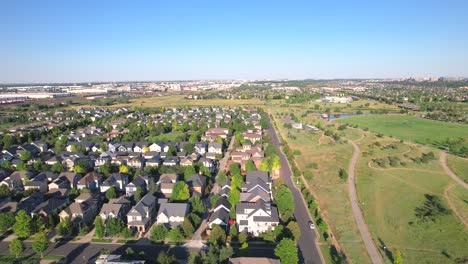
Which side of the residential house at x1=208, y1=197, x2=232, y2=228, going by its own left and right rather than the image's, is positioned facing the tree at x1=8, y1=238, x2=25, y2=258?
right

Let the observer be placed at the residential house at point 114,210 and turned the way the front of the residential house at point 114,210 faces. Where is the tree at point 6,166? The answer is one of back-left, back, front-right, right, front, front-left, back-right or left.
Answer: back-right

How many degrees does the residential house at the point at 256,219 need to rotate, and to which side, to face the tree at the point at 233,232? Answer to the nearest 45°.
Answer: approximately 45° to its right

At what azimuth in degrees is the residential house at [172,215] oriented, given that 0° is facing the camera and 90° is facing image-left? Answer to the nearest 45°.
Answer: approximately 0°

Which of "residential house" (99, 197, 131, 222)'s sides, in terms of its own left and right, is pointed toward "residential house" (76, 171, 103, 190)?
back

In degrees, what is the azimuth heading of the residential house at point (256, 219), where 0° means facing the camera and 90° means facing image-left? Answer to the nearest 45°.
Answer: approximately 0°

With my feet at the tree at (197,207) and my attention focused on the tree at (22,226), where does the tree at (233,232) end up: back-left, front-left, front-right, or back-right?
back-left

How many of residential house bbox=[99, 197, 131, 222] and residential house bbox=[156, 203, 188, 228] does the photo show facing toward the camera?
2
